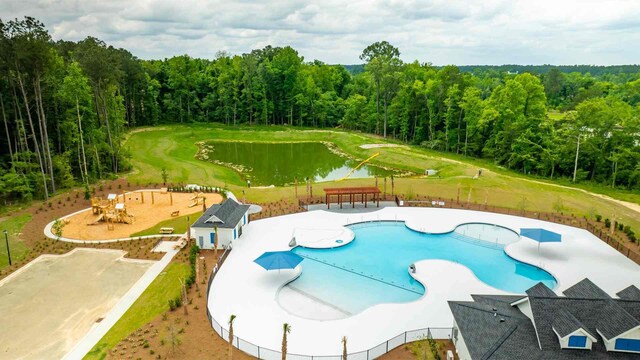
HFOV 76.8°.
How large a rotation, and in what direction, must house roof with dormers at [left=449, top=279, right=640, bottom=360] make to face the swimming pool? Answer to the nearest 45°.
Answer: approximately 135° to its right

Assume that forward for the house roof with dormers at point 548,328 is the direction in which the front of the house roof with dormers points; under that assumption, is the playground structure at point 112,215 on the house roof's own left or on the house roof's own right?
on the house roof's own right

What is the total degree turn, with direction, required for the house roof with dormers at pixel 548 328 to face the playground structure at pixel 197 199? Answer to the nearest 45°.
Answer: approximately 90° to its right

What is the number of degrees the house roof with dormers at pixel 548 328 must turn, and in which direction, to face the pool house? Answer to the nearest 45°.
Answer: approximately 90° to its right

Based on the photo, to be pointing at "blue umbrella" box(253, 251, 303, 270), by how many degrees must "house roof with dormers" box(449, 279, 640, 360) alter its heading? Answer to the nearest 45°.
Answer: approximately 90° to its right

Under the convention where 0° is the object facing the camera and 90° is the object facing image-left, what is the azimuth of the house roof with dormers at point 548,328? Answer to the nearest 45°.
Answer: approximately 0°

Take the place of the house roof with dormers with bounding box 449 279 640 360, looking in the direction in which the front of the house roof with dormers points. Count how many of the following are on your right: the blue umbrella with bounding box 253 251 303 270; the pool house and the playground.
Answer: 3

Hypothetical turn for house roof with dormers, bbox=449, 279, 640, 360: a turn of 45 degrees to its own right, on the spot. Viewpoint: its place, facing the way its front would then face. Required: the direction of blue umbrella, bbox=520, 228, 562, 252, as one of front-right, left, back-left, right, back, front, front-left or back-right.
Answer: back-right
